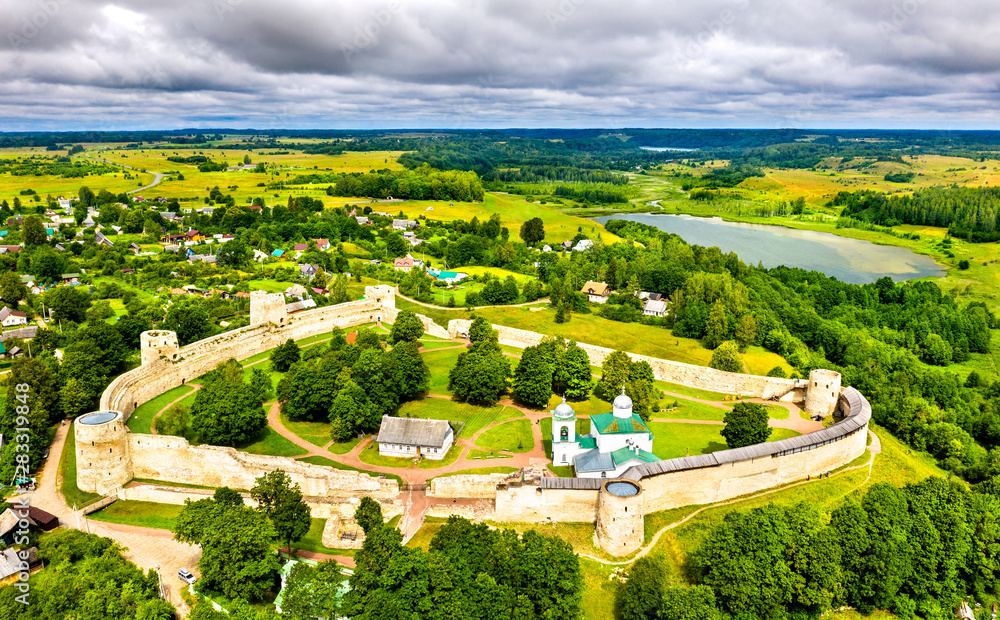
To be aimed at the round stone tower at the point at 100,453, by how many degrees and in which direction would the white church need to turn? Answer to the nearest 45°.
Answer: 0° — it already faces it

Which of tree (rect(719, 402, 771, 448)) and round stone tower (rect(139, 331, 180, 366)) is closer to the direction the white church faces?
the round stone tower

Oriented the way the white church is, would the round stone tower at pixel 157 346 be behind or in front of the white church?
in front

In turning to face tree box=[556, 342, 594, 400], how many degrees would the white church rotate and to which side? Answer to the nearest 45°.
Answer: approximately 90° to its right

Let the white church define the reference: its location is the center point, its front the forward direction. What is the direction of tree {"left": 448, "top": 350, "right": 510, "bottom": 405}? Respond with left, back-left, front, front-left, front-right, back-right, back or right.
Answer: front-right

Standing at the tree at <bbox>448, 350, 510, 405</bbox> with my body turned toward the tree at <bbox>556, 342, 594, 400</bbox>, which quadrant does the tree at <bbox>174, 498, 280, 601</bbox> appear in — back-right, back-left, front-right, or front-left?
back-right

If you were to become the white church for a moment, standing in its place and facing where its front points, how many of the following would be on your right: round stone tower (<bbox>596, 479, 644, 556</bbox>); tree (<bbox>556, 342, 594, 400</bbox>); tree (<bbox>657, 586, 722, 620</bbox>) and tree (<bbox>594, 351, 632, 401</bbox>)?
2

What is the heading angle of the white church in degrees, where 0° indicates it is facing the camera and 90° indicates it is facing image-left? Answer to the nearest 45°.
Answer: approximately 90°

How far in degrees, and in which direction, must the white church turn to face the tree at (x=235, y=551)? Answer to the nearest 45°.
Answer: approximately 45° to its left

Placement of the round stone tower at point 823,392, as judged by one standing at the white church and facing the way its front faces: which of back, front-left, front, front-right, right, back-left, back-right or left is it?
back-right

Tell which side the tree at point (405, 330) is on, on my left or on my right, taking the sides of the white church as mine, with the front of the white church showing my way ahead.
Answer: on my right

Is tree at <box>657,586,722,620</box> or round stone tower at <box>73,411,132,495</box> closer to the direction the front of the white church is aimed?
the round stone tower

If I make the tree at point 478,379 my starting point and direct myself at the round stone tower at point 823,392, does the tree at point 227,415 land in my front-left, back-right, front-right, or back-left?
back-right

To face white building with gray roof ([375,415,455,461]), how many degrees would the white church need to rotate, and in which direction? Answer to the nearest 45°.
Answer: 0° — it already faces it

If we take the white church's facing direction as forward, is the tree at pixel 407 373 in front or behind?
in front

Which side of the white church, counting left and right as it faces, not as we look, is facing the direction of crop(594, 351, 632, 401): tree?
right

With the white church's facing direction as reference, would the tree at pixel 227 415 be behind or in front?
in front

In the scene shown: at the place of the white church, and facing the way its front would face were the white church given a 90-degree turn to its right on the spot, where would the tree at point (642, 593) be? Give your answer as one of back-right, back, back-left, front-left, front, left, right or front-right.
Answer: back
